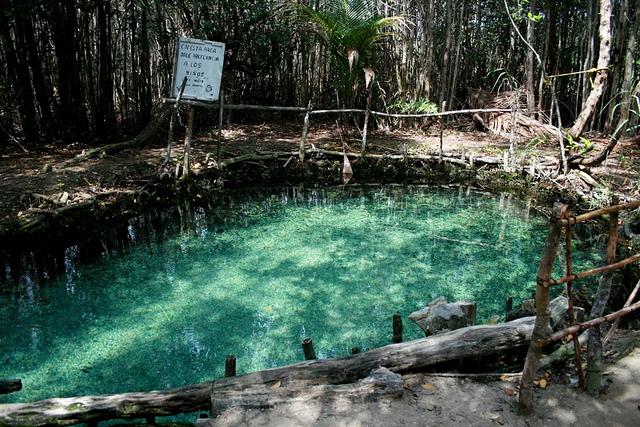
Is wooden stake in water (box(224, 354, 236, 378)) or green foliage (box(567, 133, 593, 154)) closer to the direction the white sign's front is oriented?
the wooden stake in water

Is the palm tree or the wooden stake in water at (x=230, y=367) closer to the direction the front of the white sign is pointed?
the wooden stake in water

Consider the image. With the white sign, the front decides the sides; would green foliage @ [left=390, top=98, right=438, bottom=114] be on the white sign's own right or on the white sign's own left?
on the white sign's own left

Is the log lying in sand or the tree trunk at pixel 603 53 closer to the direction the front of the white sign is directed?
the log lying in sand

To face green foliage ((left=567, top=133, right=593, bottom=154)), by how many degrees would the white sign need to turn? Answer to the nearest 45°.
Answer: approximately 90° to its left

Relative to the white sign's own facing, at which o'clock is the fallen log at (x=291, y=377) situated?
The fallen log is roughly at 12 o'clock from the white sign.

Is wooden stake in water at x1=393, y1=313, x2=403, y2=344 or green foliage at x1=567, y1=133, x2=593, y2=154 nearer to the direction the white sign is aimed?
the wooden stake in water

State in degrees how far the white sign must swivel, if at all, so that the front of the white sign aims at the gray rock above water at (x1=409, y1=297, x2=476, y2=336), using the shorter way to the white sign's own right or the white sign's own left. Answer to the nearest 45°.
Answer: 0° — it already faces it

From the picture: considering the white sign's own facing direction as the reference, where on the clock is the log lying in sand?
The log lying in sand is roughly at 12 o'clock from the white sign.

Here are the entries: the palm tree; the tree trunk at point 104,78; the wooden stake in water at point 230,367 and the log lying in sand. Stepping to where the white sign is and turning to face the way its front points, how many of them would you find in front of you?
2

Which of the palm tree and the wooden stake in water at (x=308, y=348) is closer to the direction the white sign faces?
the wooden stake in water

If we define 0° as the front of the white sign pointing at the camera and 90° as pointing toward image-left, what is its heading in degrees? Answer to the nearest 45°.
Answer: approximately 0°

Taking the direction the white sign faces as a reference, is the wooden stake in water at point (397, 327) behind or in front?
in front
